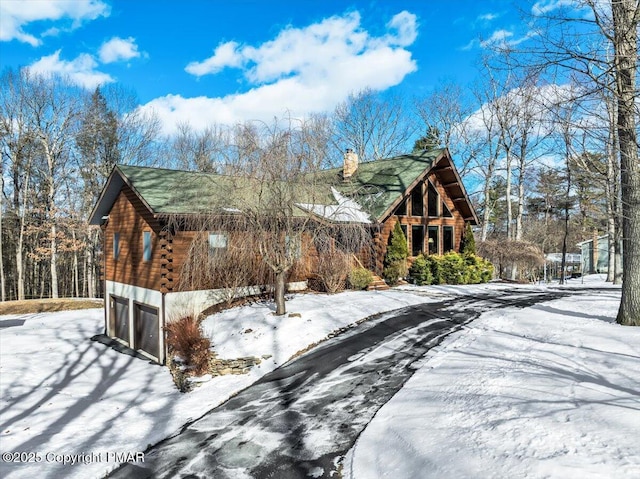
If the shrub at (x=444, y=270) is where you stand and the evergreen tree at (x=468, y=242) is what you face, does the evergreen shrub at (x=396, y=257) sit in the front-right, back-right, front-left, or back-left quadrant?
back-left

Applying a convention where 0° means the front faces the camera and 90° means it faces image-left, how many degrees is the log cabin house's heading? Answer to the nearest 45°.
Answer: approximately 315°
